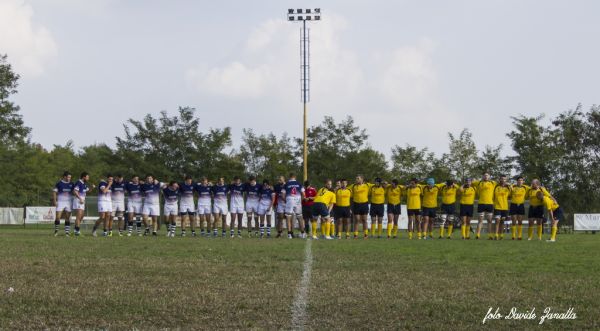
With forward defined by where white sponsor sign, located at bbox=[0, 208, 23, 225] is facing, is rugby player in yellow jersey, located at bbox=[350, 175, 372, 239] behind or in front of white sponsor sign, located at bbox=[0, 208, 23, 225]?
in front

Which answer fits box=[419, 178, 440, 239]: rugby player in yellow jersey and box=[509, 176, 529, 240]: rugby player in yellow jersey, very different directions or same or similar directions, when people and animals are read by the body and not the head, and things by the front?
same or similar directions

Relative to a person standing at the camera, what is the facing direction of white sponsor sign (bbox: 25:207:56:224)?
facing the viewer

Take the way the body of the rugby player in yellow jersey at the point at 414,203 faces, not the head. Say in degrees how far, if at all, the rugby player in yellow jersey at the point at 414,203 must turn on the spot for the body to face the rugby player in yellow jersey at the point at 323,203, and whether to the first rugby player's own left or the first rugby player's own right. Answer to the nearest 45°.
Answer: approximately 45° to the first rugby player's own right

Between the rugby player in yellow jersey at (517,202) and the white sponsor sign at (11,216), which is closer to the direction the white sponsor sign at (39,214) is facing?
the rugby player in yellow jersey

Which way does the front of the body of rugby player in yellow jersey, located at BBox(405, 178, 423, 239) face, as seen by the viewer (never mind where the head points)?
toward the camera

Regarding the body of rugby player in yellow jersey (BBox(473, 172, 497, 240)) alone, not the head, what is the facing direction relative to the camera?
toward the camera

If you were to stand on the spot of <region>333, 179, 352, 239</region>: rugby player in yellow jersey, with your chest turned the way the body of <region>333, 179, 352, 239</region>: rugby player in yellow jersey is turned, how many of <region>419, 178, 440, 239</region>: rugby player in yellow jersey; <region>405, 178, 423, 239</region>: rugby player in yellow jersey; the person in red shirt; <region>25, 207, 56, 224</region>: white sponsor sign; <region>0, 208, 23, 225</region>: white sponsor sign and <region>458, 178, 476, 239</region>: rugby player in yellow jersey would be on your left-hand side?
3

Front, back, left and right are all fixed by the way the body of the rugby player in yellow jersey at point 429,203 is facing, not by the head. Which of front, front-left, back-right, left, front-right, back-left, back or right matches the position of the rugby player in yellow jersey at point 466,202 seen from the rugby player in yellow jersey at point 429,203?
left

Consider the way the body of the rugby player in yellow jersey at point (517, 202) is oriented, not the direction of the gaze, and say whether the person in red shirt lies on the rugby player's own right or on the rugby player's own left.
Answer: on the rugby player's own right

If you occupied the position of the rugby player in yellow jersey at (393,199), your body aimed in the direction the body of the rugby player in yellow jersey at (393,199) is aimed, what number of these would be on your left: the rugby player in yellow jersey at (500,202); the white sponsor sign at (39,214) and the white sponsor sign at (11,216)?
1

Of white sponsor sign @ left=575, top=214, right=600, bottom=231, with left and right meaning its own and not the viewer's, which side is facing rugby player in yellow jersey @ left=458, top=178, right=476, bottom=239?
front

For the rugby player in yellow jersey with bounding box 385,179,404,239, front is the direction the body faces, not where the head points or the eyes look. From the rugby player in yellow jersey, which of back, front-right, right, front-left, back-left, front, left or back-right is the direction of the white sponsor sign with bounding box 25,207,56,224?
back-right
